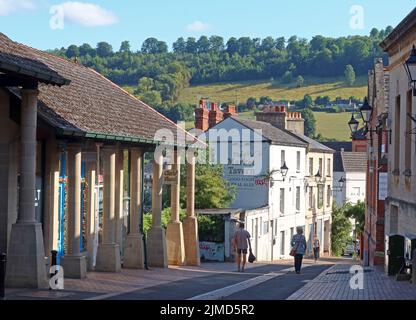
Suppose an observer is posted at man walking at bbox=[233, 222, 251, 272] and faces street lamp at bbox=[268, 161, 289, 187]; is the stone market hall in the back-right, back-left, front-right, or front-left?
back-left

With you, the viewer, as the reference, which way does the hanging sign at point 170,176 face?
facing the viewer

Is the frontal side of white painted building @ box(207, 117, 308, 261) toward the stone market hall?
no

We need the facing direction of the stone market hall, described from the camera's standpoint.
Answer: facing the viewer and to the right of the viewer

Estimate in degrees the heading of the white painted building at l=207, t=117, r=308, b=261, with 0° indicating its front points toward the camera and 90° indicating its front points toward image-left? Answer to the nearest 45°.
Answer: approximately 315°

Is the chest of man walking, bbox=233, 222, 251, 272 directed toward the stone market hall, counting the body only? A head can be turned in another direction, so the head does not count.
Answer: no

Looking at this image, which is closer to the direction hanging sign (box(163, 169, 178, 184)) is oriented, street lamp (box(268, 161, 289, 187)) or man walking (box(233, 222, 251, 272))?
the man walking

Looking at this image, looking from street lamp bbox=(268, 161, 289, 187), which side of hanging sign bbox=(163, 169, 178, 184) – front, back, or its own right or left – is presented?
back
